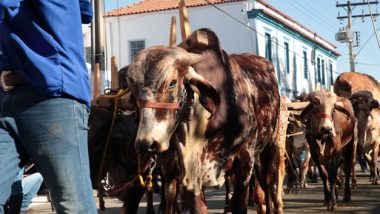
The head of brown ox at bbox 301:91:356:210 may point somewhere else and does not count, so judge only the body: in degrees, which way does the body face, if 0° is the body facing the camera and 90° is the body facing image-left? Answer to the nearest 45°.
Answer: approximately 0°

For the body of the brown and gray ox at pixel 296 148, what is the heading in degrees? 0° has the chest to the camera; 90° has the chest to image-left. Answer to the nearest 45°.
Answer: approximately 0°

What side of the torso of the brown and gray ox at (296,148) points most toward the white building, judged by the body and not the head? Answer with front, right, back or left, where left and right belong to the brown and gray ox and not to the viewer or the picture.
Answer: back

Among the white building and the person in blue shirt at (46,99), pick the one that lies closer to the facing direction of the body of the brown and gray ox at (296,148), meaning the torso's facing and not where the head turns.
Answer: the person in blue shirt

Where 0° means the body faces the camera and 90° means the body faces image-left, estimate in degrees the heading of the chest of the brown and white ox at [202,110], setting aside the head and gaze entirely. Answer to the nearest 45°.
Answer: approximately 45°

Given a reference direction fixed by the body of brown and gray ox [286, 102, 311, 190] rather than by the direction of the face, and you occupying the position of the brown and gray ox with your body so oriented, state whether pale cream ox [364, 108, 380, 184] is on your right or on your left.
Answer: on your left

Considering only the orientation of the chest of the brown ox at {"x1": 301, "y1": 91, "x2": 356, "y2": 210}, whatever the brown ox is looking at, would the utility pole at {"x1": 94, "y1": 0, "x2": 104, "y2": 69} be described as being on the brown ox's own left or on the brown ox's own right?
on the brown ox's own right

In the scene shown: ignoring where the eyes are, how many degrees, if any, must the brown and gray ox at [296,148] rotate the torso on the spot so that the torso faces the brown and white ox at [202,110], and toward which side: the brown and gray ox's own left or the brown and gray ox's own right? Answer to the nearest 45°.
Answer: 0° — it already faces it

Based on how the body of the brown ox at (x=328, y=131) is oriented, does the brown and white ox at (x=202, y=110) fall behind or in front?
in front

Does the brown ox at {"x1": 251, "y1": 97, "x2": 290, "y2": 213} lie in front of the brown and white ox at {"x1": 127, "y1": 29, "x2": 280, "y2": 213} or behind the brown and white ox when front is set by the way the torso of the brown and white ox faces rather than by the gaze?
behind

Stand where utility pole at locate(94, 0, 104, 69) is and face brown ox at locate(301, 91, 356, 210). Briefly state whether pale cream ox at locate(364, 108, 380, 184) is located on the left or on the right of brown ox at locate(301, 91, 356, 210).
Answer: left
